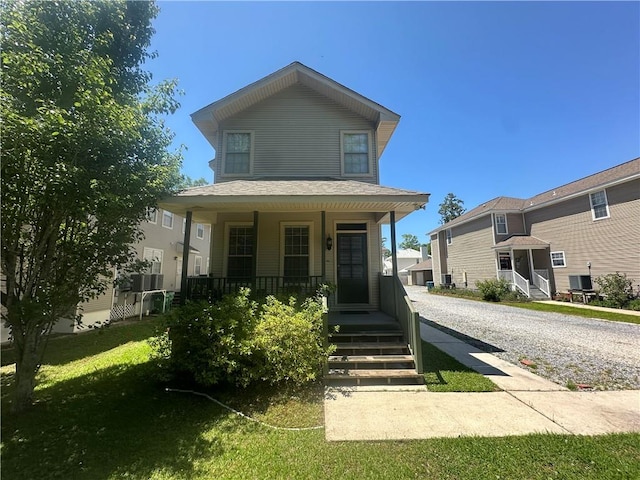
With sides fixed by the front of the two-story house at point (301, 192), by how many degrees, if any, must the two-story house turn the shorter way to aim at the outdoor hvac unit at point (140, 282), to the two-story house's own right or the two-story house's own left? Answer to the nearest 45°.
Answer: approximately 135° to the two-story house's own right

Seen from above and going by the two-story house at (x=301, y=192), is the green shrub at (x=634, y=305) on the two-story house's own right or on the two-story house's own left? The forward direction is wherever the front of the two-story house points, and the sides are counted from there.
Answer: on the two-story house's own left

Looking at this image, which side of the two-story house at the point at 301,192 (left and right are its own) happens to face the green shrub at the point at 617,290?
left

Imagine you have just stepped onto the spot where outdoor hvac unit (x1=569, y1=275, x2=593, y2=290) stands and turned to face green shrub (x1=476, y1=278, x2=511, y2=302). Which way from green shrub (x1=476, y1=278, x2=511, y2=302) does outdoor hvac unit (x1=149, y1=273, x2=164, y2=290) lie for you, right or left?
left

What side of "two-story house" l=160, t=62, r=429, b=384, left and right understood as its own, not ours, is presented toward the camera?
front

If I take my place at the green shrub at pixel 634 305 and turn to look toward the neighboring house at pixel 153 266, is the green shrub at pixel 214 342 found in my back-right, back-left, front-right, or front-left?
front-left

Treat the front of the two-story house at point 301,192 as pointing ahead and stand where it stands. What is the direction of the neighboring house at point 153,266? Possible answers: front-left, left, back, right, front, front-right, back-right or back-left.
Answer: back-right

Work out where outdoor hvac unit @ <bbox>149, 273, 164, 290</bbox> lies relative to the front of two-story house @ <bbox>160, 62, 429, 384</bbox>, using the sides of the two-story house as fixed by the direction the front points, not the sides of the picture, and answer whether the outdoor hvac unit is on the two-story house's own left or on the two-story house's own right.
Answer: on the two-story house's own right

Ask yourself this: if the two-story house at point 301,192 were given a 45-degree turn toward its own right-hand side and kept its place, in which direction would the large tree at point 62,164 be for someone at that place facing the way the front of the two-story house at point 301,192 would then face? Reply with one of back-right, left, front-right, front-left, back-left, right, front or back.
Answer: front
